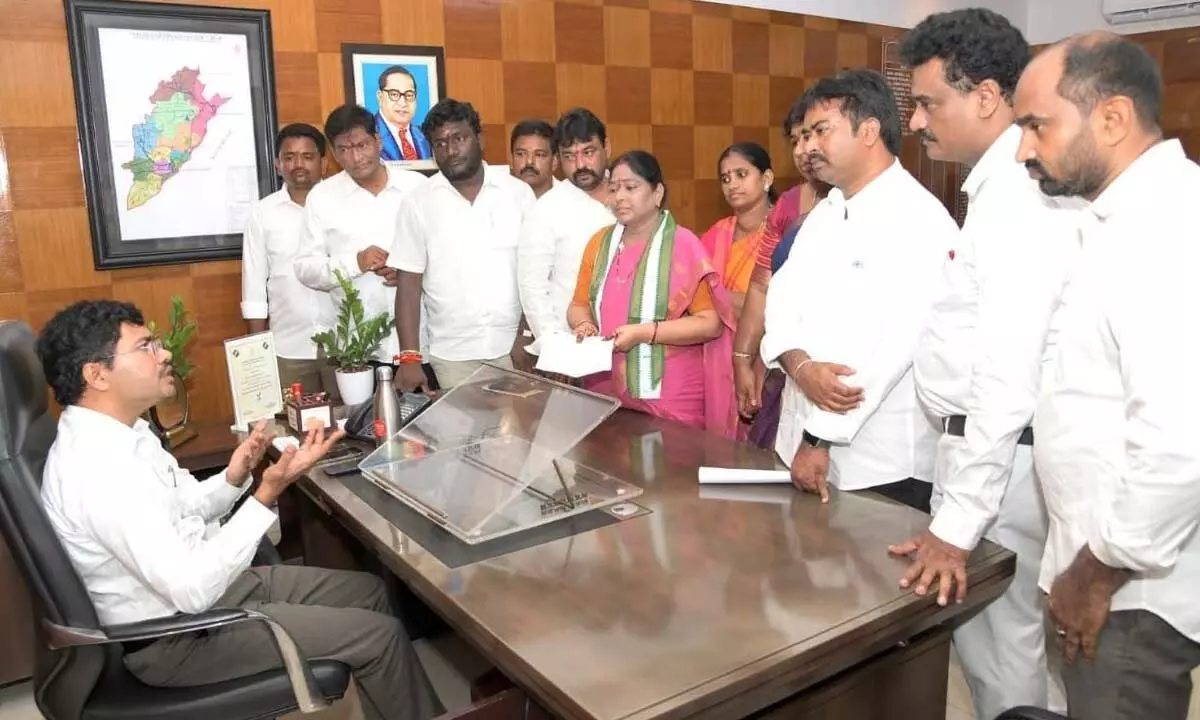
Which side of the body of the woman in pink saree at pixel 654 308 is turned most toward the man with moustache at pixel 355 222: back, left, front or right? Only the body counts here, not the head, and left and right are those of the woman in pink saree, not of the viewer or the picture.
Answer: right

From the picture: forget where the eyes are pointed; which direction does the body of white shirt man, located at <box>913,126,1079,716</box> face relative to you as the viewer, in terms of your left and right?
facing to the left of the viewer

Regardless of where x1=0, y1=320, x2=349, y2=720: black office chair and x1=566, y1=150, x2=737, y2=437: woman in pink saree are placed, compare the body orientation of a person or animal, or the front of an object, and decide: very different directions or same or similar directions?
very different directions

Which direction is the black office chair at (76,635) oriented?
to the viewer's right

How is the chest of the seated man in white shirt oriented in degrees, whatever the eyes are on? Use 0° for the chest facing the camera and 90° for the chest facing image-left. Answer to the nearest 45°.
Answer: approximately 270°

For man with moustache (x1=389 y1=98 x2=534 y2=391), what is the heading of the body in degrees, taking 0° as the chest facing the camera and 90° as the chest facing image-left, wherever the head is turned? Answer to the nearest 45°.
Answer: approximately 0°
